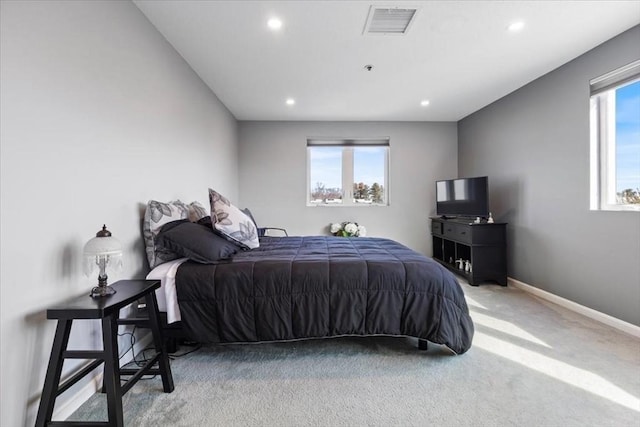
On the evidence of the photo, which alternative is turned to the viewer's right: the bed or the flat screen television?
the bed

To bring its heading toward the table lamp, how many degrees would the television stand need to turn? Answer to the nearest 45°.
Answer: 0° — it already faces it

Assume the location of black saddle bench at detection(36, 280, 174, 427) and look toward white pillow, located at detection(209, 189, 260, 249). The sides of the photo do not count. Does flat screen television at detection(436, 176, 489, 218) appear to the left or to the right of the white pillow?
right

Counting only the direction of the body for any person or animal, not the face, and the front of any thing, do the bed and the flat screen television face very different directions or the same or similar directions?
very different directions

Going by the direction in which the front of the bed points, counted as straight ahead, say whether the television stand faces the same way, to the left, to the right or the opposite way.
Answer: the opposite way

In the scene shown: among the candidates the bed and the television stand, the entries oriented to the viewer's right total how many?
1

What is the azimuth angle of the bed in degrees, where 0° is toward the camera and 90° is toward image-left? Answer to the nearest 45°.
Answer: approximately 270°

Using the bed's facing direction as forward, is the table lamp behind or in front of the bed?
behind

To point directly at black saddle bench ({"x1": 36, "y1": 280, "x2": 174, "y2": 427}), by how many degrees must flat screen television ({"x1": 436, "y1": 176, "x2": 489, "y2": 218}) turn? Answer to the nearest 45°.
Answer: approximately 45° to its left
